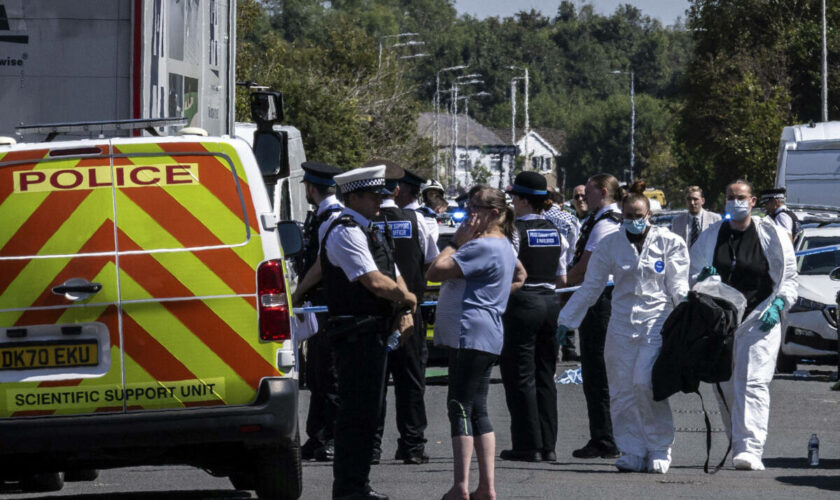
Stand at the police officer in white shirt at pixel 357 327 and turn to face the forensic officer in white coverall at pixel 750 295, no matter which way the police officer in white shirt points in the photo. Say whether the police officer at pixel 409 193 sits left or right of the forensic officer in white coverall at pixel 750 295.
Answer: left

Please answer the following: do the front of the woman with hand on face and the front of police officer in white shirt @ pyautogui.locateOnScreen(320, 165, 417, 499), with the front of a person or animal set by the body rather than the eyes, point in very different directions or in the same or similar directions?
very different directions

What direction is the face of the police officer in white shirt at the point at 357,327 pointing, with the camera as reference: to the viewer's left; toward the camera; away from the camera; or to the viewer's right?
to the viewer's right

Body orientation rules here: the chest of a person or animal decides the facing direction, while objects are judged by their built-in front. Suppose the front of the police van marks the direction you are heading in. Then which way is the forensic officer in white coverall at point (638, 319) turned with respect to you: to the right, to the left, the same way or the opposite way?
the opposite way

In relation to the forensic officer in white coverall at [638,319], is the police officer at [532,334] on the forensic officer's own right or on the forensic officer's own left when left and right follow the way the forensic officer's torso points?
on the forensic officer's own right

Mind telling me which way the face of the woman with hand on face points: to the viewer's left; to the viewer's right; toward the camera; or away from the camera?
to the viewer's left

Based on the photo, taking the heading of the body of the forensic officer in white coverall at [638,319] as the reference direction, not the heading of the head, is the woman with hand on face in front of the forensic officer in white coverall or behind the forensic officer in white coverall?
in front

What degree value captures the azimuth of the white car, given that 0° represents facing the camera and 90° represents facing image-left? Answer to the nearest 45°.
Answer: approximately 45°

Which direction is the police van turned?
away from the camera

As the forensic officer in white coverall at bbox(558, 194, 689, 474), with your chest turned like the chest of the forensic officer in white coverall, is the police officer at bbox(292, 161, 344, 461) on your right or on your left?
on your right

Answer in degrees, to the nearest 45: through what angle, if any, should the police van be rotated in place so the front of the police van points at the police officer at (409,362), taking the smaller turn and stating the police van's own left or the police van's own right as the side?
approximately 45° to the police van's own right

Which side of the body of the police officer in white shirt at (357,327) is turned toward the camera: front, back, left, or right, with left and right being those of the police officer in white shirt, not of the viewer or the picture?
right

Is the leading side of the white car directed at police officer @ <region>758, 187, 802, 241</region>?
no

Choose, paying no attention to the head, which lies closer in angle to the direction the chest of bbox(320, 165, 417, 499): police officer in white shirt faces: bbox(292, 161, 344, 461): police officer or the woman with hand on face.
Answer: the woman with hand on face

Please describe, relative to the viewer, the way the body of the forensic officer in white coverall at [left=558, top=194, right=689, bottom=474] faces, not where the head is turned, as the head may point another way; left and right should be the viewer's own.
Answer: facing the viewer

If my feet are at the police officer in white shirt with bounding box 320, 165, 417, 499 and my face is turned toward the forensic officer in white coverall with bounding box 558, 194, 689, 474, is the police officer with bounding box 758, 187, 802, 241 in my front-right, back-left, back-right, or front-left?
front-left
